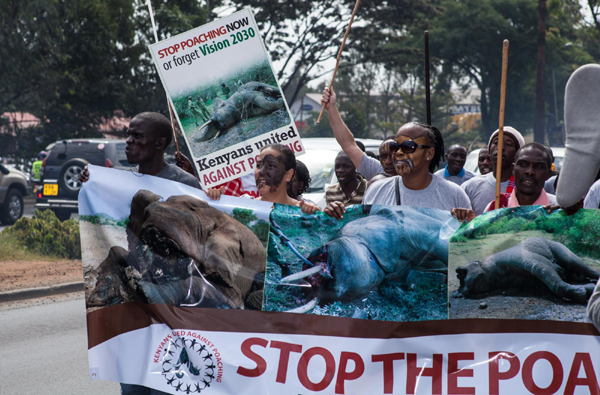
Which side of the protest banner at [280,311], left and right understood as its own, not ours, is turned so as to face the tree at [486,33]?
back

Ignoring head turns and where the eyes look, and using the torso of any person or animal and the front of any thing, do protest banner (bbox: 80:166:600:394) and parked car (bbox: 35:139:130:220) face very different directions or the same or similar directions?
very different directions

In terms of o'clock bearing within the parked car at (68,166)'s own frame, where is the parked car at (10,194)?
the parked car at (10,194) is roughly at 9 o'clock from the parked car at (68,166).

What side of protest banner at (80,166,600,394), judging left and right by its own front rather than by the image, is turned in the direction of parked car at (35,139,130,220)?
back

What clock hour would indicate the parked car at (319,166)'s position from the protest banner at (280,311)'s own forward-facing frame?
The parked car is roughly at 6 o'clock from the protest banner.

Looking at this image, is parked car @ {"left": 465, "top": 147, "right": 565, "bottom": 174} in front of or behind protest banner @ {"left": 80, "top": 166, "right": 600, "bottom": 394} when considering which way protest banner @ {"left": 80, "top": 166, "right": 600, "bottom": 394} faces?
behind

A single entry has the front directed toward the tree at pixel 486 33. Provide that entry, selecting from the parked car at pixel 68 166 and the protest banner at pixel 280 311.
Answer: the parked car

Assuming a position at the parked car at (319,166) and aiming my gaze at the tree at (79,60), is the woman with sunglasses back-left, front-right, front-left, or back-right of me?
back-left

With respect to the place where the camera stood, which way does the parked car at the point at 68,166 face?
facing away from the viewer and to the right of the viewer

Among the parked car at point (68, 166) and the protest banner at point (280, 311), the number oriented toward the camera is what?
1

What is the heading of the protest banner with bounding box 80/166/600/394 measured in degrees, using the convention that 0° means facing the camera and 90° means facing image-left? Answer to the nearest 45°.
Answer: approximately 0°

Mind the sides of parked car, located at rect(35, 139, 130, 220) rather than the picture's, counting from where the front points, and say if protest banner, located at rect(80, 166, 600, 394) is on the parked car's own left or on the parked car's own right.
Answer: on the parked car's own right
